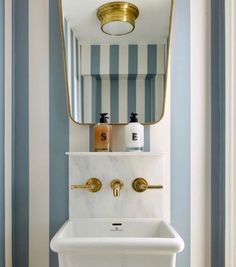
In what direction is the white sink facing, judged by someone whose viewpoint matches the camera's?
facing the viewer

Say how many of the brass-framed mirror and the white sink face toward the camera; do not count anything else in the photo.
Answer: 2

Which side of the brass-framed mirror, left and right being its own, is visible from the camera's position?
front
